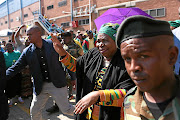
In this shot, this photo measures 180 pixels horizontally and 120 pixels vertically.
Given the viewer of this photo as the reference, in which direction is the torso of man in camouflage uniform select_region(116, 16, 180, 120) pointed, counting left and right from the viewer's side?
facing the viewer and to the left of the viewer

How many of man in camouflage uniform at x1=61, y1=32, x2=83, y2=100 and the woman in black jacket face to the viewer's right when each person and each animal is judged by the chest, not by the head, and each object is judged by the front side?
0

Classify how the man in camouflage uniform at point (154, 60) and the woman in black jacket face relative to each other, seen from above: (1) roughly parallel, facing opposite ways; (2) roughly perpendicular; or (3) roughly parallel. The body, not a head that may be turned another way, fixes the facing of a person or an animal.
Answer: roughly parallel

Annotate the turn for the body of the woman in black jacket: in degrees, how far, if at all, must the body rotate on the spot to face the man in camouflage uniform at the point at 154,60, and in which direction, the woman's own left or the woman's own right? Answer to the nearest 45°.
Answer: approximately 45° to the woman's own left

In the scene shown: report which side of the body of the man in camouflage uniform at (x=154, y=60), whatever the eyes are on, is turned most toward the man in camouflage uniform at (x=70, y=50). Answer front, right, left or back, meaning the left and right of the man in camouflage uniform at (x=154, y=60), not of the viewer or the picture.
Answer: right

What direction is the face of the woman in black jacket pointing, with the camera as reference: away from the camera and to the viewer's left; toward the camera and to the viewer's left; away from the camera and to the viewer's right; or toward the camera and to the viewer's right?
toward the camera and to the viewer's left

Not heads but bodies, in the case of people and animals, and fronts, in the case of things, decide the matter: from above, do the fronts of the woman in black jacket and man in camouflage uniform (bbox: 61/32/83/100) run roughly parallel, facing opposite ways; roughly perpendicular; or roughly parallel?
roughly parallel

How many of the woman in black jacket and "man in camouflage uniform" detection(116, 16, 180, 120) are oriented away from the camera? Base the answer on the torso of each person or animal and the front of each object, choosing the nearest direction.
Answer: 0

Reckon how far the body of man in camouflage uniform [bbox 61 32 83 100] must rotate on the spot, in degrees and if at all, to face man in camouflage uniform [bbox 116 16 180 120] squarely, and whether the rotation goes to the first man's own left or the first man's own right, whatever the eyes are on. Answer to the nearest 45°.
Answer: approximately 45° to the first man's own left

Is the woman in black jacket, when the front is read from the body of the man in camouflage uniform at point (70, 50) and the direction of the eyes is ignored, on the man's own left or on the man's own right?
on the man's own left

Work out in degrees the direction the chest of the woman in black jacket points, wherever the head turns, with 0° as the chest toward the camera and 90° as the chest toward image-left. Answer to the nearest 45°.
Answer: approximately 45°

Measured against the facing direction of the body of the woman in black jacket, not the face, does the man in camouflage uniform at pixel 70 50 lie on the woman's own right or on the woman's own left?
on the woman's own right

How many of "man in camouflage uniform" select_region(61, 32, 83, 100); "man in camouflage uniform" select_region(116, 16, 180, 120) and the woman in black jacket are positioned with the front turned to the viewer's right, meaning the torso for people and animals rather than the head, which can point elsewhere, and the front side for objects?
0
